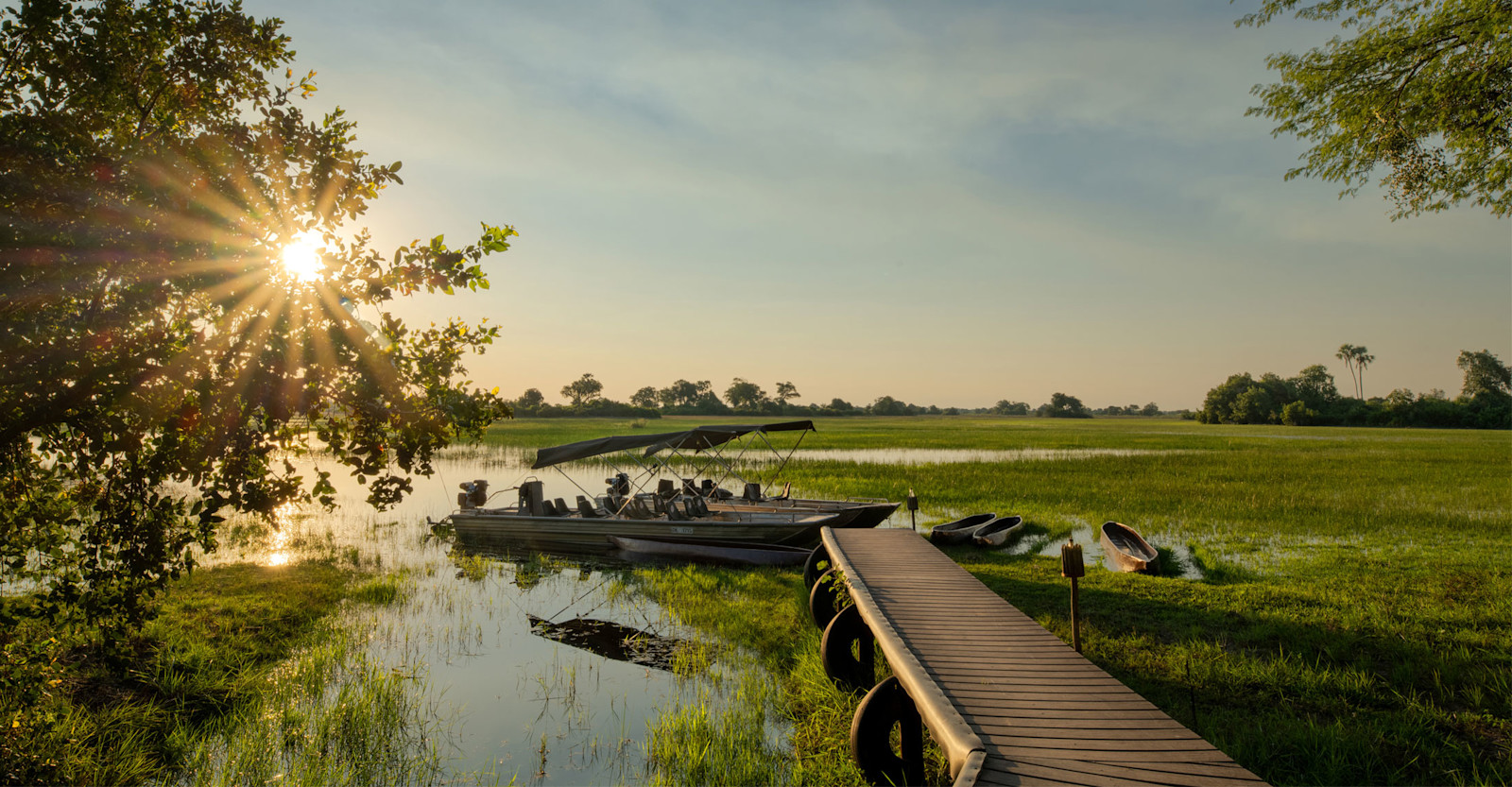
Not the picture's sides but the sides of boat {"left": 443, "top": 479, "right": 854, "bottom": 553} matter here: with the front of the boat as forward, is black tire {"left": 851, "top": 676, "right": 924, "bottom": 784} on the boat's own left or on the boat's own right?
on the boat's own right

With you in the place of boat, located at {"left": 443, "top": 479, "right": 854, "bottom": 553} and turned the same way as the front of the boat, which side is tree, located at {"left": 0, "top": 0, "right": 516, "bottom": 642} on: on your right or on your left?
on your right

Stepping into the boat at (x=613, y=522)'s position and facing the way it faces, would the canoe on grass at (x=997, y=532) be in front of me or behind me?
in front

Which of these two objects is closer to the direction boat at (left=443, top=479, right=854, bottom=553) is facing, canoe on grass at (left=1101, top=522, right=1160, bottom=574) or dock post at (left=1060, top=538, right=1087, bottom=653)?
the canoe on grass

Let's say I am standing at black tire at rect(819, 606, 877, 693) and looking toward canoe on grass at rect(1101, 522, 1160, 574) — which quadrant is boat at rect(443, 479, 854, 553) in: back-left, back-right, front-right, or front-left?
front-left

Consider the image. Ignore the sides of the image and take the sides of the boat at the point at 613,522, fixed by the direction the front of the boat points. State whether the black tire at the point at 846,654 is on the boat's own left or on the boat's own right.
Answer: on the boat's own right

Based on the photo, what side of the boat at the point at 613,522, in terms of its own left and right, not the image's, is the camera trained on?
right

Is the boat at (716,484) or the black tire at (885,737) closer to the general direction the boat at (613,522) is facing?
the boat
